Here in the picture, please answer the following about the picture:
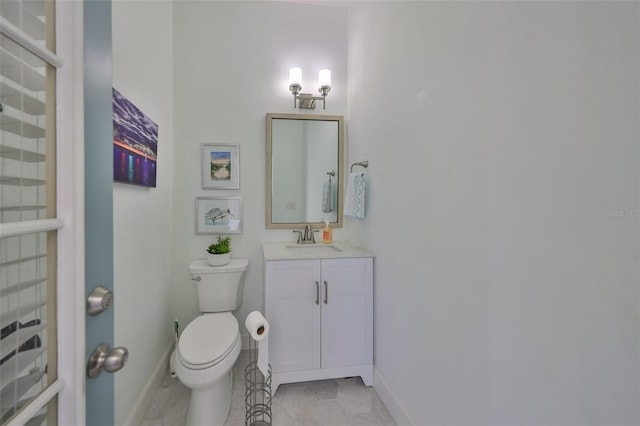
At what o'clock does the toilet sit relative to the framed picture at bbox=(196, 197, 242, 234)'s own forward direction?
The toilet is roughly at 12 o'clock from the framed picture.

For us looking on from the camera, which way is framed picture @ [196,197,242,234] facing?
facing the viewer

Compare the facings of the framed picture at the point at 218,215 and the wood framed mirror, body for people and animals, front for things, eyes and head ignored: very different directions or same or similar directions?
same or similar directions

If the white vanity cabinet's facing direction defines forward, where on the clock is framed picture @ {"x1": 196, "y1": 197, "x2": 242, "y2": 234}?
The framed picture is roughly at 4 o'clock from the white vanity cabinet.

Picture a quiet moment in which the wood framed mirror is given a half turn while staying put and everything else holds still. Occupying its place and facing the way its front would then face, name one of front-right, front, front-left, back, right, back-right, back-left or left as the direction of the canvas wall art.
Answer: back-left

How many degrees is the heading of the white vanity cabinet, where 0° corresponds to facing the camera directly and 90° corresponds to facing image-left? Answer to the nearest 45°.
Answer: approximately 0°

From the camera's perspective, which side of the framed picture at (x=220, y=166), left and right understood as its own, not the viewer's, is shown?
front

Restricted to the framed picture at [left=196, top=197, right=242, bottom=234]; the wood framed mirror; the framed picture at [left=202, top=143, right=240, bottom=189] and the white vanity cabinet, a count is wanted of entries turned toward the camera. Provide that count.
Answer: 4

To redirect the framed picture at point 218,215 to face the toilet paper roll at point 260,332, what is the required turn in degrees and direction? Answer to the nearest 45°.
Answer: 0° — it already faces it

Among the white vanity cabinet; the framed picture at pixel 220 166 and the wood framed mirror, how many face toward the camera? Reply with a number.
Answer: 3
